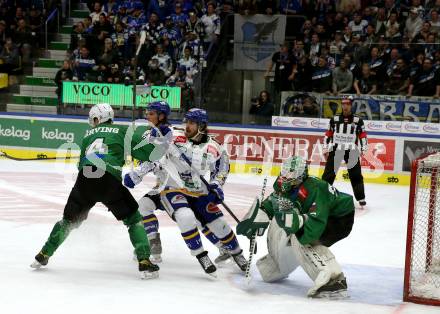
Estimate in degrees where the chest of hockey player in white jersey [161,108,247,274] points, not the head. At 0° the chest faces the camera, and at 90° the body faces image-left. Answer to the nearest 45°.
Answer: approximately 45°

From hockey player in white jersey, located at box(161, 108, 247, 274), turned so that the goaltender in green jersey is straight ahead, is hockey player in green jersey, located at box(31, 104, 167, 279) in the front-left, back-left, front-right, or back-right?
back-right

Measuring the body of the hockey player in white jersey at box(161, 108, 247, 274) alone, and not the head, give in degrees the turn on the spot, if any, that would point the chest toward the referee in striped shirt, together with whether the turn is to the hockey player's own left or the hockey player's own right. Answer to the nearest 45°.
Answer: approximately 180°

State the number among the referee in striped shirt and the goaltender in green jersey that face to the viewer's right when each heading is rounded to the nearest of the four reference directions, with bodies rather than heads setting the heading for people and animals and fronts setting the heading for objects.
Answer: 0

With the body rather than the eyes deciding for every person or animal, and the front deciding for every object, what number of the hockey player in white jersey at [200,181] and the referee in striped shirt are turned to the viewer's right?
0

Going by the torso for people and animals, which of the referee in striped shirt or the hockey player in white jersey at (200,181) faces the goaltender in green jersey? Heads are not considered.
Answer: the referee in striped shirt

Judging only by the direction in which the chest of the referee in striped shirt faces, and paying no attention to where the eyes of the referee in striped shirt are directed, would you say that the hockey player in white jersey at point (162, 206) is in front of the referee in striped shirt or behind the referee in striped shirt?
in front

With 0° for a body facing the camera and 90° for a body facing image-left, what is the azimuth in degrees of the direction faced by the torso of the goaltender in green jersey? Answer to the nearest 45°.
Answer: approximately 45°

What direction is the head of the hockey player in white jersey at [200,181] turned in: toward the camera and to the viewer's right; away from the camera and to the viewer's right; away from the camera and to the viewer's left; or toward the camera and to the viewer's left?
toward the camera and to the viewer's left

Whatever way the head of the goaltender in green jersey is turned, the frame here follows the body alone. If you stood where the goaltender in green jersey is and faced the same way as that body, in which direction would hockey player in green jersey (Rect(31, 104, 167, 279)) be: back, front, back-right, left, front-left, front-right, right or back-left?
front-right

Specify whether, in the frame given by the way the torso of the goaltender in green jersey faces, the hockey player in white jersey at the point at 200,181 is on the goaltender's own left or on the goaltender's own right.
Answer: on the goaltender's own right

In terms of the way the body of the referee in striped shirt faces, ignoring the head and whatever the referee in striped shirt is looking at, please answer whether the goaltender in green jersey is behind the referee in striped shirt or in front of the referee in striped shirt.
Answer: in front

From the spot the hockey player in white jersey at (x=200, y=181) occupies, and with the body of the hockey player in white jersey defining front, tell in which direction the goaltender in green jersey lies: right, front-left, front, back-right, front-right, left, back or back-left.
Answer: left

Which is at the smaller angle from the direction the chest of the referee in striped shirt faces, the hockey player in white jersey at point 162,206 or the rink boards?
the hockey player in white jersey

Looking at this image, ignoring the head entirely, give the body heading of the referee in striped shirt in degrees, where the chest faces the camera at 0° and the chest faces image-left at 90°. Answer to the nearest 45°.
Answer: approximately 0°
